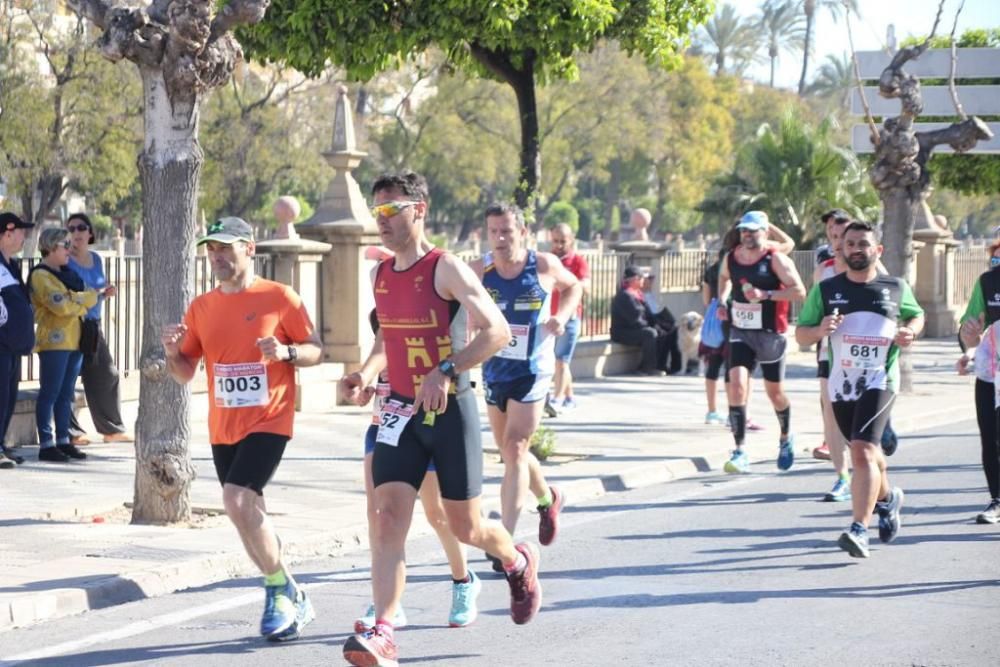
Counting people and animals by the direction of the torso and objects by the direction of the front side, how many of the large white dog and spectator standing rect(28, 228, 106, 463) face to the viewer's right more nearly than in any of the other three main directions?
1

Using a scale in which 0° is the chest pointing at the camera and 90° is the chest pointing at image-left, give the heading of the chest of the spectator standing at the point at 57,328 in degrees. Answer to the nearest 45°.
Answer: approximately 270°

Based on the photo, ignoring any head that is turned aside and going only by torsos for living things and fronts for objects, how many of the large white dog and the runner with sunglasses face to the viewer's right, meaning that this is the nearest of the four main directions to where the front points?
0

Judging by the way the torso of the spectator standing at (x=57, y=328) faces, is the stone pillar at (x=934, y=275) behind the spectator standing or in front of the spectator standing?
in front

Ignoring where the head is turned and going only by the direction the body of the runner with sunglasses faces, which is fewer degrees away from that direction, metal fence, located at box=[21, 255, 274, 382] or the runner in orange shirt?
the runner in orange shirt

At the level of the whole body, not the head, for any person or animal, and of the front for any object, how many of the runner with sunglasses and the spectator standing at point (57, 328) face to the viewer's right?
1

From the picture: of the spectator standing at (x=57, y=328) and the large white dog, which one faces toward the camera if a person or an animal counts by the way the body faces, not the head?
the large white dog

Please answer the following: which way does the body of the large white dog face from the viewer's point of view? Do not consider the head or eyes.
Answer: toward the camera

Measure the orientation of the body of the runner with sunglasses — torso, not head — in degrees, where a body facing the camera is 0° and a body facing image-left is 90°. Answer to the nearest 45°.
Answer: approximately 45°

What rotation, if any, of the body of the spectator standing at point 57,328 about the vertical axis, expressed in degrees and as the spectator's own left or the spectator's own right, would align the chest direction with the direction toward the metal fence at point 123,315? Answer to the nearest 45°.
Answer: approximately 90° to the spectator's own left

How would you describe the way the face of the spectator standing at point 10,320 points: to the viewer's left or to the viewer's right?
to the viewer's right

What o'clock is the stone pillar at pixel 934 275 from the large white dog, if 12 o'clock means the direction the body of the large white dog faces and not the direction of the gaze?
The stone pillar is roughly at 7 o'clock from the large white dog.

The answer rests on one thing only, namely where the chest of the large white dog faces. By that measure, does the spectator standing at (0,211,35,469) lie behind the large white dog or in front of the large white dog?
in front

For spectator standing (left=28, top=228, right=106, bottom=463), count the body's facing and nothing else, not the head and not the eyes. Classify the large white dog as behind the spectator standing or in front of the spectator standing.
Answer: in front

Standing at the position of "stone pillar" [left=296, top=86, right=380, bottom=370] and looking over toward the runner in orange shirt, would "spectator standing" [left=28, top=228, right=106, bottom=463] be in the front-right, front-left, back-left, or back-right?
front-right

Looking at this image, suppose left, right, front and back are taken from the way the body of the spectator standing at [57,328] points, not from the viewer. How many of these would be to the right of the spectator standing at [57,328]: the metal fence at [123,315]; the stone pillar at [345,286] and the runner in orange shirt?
1

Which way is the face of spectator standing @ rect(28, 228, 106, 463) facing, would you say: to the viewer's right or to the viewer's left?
to the viewer's right

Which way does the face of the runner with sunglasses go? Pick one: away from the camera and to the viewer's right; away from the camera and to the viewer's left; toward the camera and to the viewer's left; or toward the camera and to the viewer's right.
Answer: toward the camera and to the viewer's left

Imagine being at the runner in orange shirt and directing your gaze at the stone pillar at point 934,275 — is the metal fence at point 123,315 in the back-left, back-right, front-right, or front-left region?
front-left
